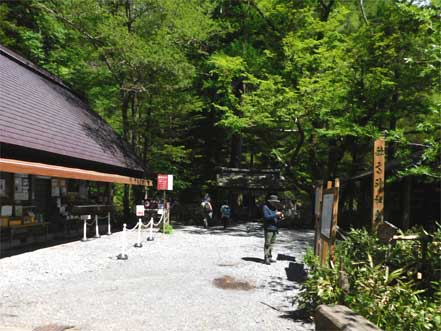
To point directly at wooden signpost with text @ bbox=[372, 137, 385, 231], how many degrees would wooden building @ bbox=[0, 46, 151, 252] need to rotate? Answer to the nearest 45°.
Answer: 0° — it already faces it

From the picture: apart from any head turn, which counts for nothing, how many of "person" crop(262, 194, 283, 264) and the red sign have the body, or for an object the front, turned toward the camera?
1

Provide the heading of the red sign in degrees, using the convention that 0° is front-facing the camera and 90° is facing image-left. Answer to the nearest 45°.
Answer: approximately 0°
